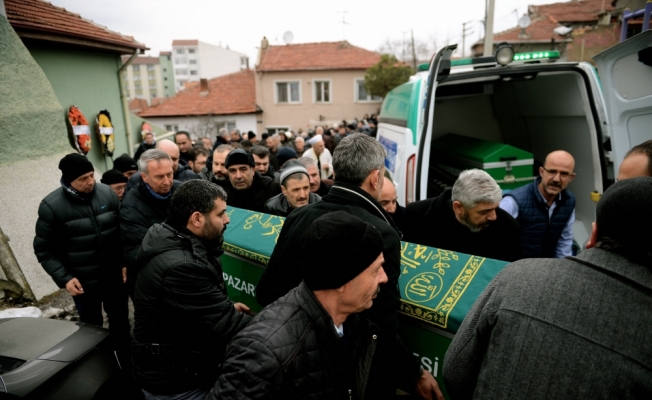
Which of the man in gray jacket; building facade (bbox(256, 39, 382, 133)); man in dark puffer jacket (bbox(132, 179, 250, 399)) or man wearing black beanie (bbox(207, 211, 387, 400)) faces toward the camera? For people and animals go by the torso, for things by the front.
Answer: the building facade

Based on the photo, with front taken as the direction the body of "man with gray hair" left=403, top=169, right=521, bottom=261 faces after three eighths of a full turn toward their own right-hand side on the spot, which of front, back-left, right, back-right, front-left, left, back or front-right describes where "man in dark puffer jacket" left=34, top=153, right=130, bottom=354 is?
front

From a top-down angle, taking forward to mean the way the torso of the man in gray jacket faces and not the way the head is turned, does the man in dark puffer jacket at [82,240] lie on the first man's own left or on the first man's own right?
on the first man's own left

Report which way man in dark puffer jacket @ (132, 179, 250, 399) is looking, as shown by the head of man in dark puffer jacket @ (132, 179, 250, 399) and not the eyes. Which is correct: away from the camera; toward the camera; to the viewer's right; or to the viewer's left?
to the viewer's right

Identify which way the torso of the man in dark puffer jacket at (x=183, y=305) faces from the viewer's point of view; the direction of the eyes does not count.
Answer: to the viewer's right

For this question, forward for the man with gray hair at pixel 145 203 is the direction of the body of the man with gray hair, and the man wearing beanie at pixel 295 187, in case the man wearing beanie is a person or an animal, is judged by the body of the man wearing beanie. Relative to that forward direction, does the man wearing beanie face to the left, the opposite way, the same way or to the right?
the same way

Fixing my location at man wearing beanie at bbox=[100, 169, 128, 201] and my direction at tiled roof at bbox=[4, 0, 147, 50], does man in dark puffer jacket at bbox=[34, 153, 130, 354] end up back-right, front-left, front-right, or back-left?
back-left

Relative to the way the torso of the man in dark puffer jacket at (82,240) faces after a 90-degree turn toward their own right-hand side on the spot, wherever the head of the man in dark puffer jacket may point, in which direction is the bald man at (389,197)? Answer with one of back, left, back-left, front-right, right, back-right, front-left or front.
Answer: left

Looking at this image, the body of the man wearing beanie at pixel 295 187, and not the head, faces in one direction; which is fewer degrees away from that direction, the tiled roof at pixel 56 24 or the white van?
the white van
